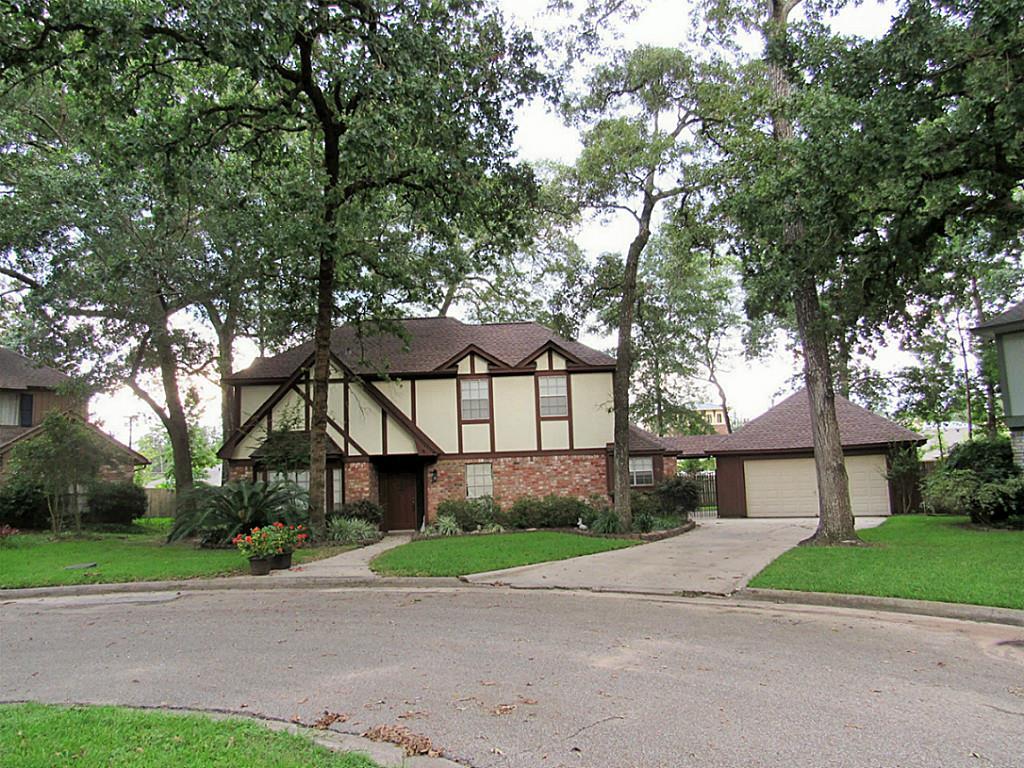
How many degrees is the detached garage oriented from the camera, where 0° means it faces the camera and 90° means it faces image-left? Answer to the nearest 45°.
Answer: approximately 0°

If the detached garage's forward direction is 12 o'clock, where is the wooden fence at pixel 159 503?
The wooden fence is roughly at 3 o'clock from the detached garage.

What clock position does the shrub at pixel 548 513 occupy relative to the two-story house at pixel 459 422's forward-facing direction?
The shrub is roughly at 10 o'clock from the two-story house.

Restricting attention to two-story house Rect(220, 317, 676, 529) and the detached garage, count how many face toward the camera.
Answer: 2

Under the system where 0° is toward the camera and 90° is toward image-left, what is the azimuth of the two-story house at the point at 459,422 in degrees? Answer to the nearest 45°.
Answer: approximately 0°

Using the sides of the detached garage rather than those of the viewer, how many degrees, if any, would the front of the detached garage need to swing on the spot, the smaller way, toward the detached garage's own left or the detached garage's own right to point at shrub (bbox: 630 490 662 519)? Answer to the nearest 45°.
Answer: approximately 45° to the detached garage's own right

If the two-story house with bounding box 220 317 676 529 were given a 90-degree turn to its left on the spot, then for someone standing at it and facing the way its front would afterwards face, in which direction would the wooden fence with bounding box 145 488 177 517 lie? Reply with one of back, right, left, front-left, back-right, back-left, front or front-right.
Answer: back-left

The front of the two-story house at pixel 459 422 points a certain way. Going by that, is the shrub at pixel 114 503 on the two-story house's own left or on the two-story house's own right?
on the two-story house's own right

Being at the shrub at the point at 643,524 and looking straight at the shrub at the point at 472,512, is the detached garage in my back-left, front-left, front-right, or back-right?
back-right
